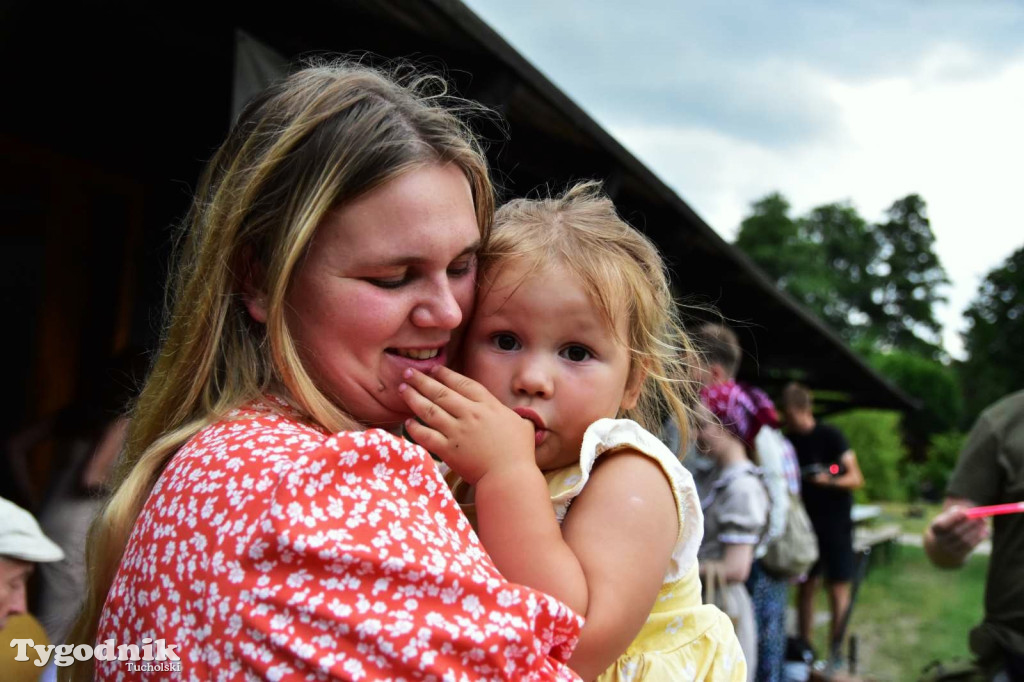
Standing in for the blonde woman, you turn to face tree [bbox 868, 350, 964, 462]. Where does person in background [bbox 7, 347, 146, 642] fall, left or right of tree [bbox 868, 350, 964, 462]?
left

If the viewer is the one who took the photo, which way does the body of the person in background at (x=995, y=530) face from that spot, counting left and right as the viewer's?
facing the viewer and to the left of the viewer

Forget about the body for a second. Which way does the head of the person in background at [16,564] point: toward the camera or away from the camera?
toward the camera

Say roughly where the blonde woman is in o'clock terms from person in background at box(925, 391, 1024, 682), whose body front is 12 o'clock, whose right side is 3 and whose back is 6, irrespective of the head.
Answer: The blonde woman is roughly at 11 o'clock from the person in background.

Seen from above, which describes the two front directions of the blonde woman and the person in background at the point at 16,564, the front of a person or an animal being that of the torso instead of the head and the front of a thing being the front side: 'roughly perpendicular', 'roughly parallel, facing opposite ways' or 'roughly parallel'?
roughly parallel

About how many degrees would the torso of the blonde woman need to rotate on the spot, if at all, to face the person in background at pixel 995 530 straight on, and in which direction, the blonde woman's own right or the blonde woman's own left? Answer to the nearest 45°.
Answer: approximately 45° to the blonde woman's own left

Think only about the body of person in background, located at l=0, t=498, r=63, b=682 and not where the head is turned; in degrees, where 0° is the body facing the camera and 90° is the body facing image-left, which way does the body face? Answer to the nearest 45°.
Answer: approximately 270°

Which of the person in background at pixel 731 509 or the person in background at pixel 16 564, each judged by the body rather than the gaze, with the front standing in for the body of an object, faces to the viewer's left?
the person in background at pixel 731 509

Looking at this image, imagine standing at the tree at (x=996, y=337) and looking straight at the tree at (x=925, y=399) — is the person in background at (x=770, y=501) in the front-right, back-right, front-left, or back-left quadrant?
front-left

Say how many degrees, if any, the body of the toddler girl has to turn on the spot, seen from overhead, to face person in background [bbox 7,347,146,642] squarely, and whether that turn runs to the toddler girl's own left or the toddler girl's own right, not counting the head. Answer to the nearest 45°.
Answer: approximately 90° to the toddler girl's own right

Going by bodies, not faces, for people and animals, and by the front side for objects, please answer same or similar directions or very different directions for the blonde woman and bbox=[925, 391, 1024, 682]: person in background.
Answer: very different directions

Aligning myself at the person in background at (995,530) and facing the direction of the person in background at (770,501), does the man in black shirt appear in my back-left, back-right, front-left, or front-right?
front-right

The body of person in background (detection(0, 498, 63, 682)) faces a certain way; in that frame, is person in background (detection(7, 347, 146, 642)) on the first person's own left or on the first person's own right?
on the first person's own left

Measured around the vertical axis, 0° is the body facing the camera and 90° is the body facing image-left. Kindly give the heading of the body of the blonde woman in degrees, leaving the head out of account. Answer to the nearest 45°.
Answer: approximately 270°

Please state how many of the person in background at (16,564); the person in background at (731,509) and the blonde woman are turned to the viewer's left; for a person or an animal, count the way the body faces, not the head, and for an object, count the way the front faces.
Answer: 1
